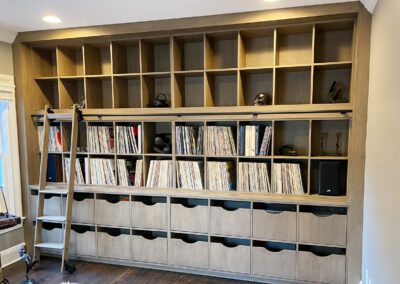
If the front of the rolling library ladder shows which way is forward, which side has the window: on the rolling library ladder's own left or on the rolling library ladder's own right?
on the rolling library ladder's own right

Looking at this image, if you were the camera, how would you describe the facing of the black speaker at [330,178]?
facing the viewer and to the left of the viewer

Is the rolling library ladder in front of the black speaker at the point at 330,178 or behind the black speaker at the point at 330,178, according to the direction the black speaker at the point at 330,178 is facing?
in front

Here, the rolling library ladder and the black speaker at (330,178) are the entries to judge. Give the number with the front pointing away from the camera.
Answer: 0

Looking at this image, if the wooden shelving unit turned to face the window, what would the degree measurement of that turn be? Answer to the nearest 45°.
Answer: approximately 45° to its right

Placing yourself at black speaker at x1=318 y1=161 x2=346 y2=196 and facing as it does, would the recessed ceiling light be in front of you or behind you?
in front

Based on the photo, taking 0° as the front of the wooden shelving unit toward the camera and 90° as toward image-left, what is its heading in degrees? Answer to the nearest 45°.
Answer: approximately 45°

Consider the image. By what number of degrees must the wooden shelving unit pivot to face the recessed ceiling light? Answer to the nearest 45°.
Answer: approximately 45° to its right
